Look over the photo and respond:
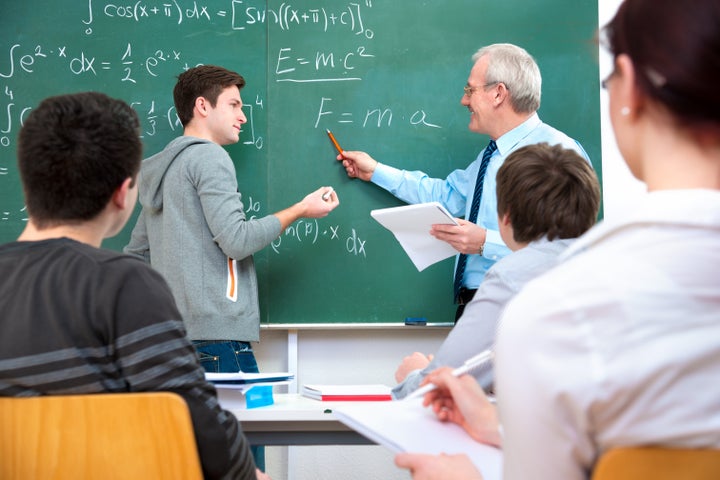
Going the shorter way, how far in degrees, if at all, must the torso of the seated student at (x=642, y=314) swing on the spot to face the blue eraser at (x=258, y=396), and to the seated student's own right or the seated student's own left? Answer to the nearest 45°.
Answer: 0° — they already face it

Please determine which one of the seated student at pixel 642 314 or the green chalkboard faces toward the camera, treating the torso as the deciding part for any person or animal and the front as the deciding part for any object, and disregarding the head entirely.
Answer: the green chalkboard

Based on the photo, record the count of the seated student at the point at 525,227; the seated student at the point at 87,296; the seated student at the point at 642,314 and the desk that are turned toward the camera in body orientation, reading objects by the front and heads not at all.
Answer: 1

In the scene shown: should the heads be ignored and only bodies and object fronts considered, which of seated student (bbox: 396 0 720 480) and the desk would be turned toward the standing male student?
the seated student

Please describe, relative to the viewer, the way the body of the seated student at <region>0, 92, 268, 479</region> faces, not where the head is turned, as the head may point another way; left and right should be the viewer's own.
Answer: facing away from the viewer and to the right of the viewer

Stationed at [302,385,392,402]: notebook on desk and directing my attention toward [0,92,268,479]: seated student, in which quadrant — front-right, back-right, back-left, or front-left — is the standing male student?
back-right

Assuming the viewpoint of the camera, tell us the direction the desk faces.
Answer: facing the viewer

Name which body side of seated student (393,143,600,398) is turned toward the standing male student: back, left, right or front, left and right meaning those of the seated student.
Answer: front

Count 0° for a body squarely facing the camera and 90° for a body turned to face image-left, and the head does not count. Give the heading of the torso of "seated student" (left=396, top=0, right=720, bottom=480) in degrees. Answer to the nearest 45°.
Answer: approximately 135°

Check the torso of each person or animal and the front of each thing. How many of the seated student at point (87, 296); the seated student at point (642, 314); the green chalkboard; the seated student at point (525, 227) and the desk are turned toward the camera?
2

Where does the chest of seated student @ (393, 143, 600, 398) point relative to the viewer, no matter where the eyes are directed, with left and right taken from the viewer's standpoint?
facing away from the viewer and to the left of the viewer

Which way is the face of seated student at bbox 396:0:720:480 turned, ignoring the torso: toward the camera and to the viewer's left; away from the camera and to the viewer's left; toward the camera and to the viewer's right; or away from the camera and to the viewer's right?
away from the camera and to the viewer's left

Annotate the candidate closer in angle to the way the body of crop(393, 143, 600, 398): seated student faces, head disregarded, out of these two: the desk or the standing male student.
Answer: the standing male student

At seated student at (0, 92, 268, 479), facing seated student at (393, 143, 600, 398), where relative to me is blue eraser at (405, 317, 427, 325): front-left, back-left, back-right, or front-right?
front-left

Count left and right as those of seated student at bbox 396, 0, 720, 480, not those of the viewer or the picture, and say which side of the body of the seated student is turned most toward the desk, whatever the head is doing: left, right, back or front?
front

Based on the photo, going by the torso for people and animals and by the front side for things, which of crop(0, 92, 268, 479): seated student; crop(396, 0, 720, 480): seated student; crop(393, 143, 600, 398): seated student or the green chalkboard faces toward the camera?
the green chalkboard

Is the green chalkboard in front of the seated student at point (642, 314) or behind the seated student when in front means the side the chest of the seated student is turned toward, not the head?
in front

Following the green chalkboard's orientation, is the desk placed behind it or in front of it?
in front
